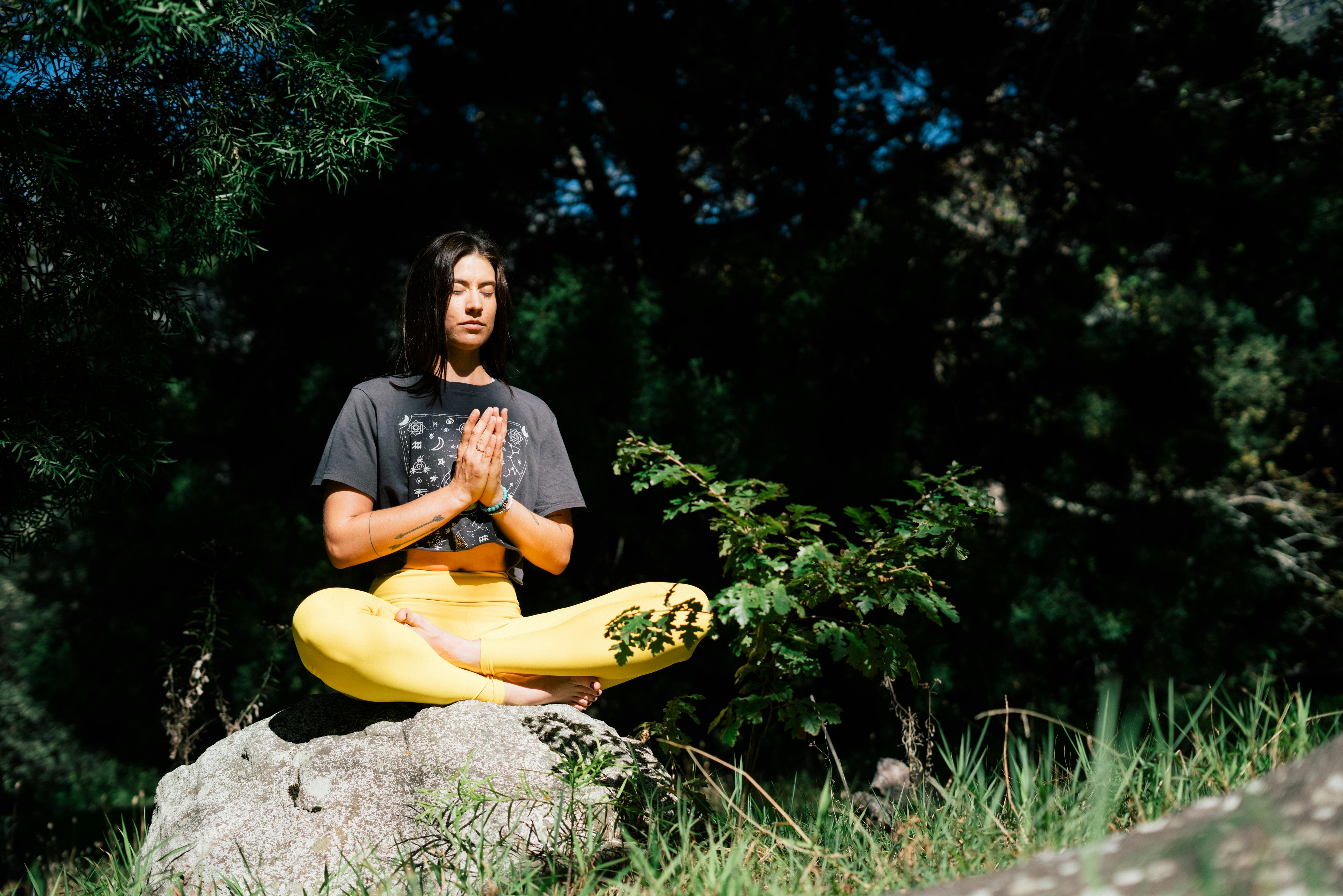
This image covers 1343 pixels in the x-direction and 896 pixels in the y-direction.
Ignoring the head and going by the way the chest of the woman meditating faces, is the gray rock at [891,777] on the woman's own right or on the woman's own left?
on the woman's own left

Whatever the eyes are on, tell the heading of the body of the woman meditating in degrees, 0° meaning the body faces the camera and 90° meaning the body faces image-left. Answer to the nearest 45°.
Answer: approximately 0°

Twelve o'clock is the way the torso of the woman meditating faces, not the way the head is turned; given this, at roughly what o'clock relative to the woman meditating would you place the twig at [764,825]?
The twig is roughly at 11 o'clock from the woman meditating.

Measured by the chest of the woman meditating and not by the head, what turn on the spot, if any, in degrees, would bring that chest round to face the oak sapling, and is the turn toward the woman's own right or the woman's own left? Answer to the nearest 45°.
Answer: approximately 45° to the woman's own left
